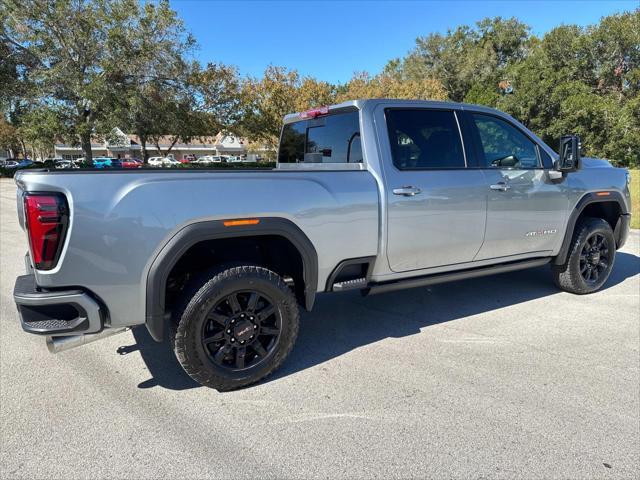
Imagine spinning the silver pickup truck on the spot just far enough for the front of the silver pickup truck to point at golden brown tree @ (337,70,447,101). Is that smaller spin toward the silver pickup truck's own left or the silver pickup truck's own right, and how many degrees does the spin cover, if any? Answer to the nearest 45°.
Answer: approximately 45° to the silver pickup truck's own left

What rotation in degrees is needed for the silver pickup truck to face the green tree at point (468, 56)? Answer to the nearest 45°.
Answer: approximately 45° to its left

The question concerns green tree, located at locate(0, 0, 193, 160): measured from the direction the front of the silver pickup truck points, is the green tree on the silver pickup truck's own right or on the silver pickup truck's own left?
on the silver pickup truck's own left

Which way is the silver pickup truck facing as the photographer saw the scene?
facing away from the viewer and to the right of the viewer
